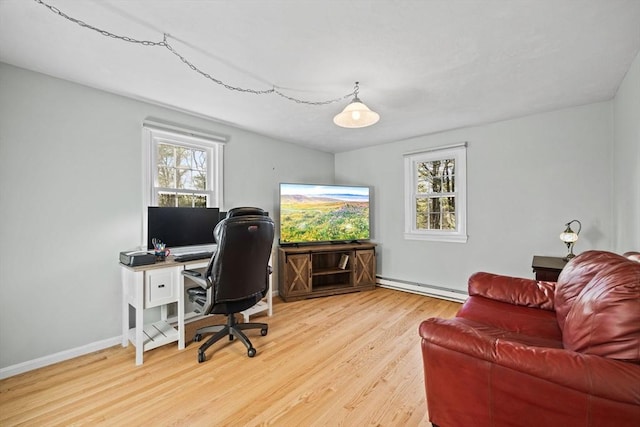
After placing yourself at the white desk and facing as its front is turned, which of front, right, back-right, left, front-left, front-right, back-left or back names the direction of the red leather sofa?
front

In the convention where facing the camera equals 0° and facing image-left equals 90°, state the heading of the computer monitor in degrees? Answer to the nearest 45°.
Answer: approximately 315°

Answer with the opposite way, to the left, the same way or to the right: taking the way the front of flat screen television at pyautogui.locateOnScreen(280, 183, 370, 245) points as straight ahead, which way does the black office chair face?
the opposite way

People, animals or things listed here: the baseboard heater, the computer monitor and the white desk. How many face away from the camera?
0

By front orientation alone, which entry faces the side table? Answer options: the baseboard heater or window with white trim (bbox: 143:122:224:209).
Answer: the window with white trim

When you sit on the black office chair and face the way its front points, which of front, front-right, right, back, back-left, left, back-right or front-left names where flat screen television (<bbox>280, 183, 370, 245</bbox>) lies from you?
right

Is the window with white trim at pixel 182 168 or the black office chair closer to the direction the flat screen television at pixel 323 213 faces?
the black office chair

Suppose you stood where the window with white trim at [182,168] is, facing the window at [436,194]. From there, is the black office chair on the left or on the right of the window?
right

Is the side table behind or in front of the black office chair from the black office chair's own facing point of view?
behind

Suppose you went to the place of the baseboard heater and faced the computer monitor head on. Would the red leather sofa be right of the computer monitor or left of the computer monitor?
left

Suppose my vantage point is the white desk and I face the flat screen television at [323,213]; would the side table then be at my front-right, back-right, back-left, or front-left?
front-right

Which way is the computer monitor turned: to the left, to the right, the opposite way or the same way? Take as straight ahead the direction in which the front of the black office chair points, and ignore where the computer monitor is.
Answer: the opposite way

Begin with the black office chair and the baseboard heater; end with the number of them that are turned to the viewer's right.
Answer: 0

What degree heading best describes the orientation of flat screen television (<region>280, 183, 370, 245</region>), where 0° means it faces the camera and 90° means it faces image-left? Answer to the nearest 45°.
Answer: approximately 315°

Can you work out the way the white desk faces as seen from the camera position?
facing the viewer and to the right of the viewer

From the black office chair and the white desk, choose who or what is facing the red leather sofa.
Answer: the white desk
